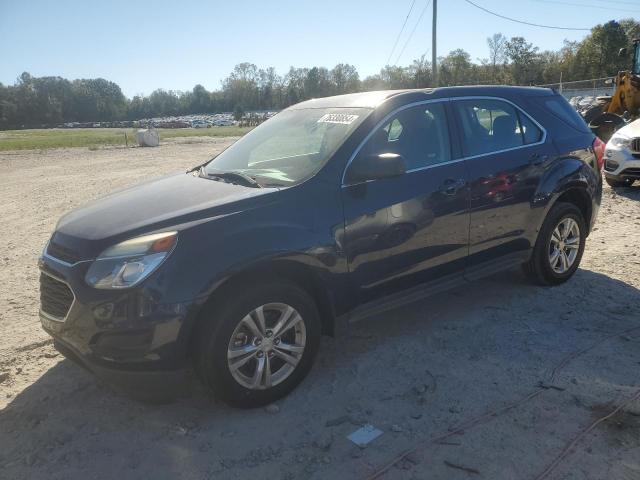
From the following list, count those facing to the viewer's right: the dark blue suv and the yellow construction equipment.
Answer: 0

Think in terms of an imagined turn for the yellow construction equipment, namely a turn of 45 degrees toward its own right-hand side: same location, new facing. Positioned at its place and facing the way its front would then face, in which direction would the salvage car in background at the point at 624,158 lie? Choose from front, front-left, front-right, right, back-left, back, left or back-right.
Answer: left

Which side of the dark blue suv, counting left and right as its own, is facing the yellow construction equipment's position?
back

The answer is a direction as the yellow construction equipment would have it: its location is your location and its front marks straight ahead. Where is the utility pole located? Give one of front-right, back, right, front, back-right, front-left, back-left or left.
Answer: right

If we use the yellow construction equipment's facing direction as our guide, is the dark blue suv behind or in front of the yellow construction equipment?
in front

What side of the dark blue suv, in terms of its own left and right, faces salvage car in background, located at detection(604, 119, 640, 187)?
back
